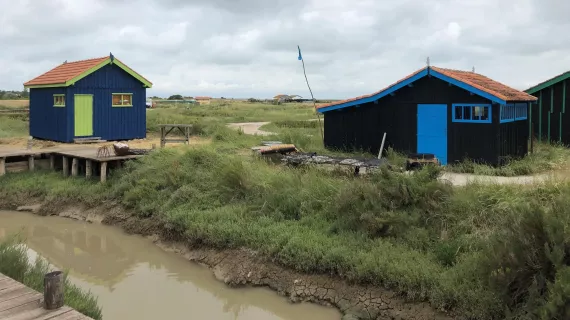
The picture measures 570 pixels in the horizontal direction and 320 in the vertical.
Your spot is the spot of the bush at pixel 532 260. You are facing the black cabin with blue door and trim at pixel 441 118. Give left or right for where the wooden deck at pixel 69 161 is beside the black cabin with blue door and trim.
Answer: left

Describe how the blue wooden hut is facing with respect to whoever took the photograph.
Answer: facing the viewer and to the right of the viewer

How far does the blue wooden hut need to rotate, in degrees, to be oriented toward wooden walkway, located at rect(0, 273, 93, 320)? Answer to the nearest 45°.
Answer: approximately 45° to its right

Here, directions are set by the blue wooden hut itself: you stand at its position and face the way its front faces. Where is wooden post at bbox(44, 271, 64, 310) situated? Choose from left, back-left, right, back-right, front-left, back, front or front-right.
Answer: front-right
